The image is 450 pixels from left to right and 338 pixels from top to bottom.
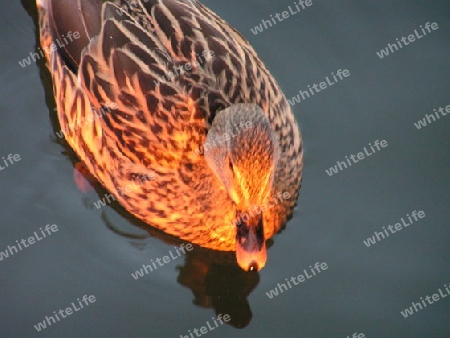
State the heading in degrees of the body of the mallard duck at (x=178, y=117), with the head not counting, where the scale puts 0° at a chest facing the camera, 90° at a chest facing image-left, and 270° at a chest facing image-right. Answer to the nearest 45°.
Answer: approximately 315°
